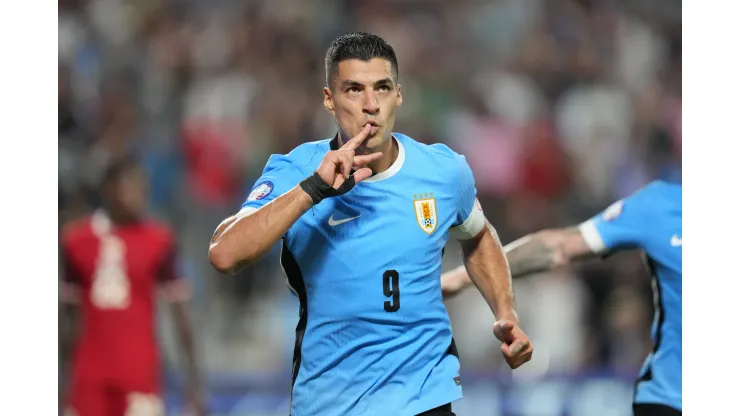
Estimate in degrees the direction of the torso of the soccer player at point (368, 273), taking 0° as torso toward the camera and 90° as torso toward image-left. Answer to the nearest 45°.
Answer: approximately 0°

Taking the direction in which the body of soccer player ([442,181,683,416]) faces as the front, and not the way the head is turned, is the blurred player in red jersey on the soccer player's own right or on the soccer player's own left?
on the soccer player's own right

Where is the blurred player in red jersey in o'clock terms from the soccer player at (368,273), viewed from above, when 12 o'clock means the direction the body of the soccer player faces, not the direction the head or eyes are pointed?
The blurred player in red jersey is roughly at 5 o'clock from the soccer player.

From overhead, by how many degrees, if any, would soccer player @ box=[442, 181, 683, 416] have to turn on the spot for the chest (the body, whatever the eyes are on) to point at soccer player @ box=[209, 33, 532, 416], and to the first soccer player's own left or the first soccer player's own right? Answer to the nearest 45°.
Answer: approximately 45° to the first soccer player's own right

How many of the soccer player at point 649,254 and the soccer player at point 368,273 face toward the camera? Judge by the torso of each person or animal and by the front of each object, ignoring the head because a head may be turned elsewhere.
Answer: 2

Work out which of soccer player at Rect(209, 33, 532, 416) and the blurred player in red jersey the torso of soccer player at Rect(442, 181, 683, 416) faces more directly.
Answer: the soccer player

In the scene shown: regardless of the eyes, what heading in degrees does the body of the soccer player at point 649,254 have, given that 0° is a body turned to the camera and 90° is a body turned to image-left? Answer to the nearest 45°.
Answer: approximately 0°

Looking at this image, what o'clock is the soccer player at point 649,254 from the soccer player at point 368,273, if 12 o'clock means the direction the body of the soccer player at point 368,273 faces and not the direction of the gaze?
the soccer player at point 649,254 is roughly at 8 o'clock from the soccer player at point 368,273.
